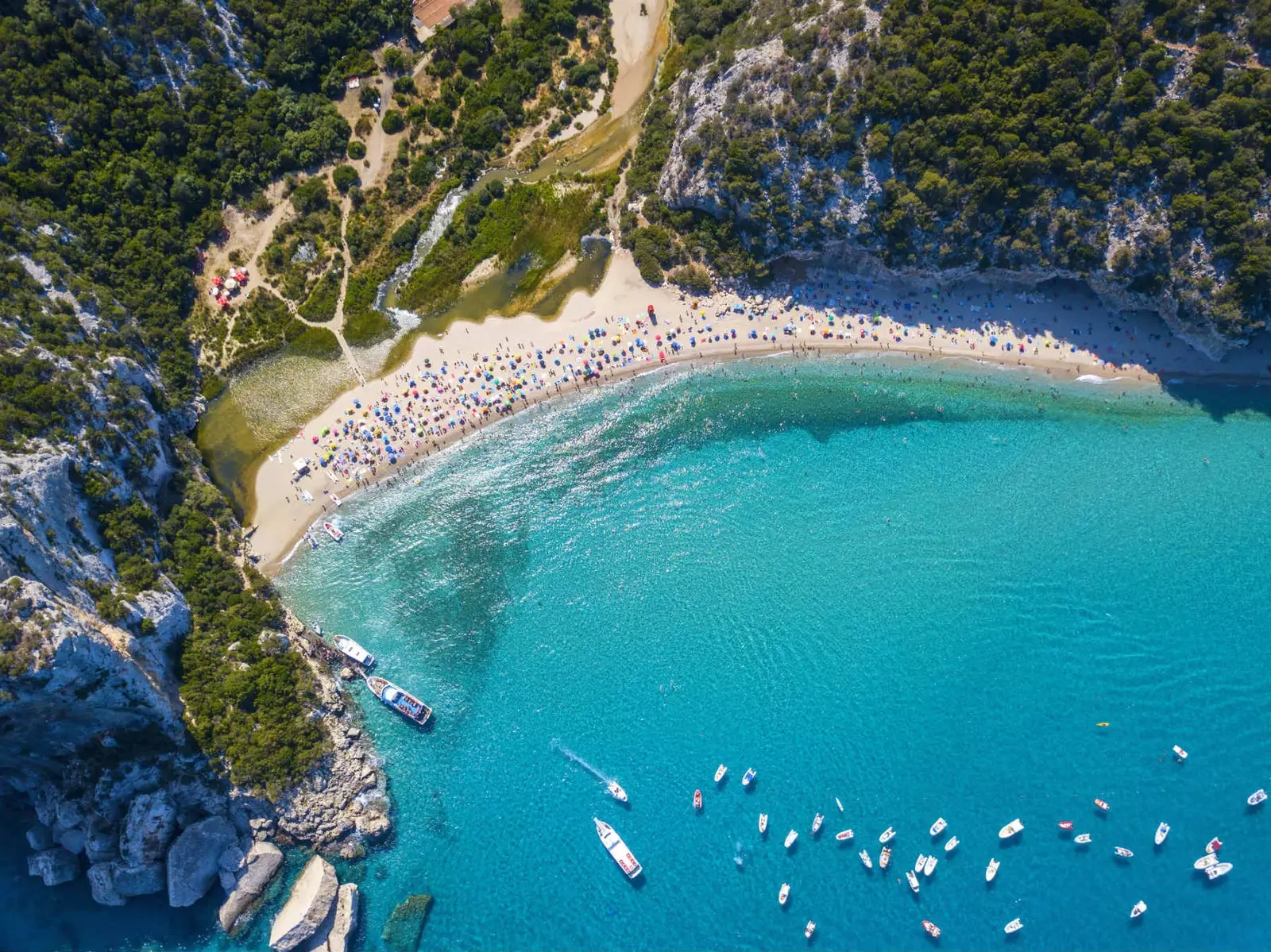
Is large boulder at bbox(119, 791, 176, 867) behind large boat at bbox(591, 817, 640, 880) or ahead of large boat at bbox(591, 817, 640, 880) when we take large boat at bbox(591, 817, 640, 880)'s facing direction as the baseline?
ahead

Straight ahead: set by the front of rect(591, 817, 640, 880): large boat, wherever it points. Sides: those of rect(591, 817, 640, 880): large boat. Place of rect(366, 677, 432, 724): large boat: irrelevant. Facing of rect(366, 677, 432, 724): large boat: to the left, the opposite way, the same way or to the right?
the same way

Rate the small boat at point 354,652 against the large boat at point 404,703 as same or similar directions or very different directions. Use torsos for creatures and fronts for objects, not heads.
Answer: same or similar directions

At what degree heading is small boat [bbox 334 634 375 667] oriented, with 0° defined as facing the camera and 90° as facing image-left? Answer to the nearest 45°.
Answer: approximately 135°

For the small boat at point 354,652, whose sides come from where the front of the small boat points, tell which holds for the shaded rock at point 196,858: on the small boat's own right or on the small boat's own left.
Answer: on the small boat's own left

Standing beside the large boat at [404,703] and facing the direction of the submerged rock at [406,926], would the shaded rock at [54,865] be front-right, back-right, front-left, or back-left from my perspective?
front-right

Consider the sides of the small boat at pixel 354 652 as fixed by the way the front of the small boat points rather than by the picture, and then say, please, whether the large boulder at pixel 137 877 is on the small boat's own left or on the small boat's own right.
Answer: on the small boat's own left

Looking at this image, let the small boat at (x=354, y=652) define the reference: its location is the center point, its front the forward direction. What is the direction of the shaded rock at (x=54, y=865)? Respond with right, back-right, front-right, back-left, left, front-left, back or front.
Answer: front-left

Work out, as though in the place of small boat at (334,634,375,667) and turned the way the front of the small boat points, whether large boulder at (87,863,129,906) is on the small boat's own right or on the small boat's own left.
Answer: on the small boat's own left

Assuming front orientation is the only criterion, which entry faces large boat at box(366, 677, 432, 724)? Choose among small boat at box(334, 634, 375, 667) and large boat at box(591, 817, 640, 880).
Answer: large boat at box(591, 817, 640, 880)

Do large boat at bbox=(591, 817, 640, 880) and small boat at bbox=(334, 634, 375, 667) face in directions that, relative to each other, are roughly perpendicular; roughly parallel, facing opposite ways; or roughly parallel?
roughly parallel

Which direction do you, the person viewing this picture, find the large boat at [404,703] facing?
facing away from the viewer and to the left of the viewer

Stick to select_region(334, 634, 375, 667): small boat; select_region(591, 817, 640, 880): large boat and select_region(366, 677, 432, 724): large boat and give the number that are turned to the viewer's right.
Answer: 0

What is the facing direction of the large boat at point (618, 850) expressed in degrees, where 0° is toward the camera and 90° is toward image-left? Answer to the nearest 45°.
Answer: approximately 135°
